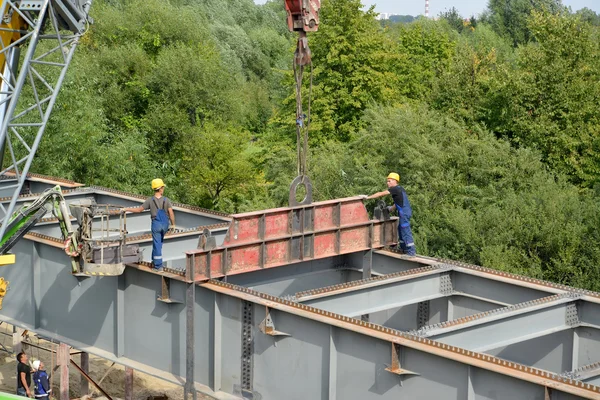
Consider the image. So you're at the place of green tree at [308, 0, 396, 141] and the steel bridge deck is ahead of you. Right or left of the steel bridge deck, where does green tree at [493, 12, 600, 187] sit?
left

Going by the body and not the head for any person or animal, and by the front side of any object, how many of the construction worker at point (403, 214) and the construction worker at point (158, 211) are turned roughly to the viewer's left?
1

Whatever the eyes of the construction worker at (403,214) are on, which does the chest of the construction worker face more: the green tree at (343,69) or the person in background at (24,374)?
the person in background

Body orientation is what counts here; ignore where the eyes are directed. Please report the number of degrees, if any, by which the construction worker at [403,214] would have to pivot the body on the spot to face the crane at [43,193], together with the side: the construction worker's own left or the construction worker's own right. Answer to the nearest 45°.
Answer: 0° — they already face it

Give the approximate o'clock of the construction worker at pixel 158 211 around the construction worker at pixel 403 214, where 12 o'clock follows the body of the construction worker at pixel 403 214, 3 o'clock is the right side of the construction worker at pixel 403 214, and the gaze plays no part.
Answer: the construction worker at pixel 158 211 is roughly at 11 o'clock from the construction worker at pixel 403 214.

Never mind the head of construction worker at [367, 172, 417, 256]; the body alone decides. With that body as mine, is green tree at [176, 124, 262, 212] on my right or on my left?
on my right

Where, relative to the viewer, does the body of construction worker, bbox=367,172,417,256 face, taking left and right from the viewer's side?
facing to the left of the viewer

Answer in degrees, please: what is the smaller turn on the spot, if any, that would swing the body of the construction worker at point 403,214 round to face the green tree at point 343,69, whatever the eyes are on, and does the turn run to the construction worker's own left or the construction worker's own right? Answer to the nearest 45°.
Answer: approximately 90° to the construction worker's own right

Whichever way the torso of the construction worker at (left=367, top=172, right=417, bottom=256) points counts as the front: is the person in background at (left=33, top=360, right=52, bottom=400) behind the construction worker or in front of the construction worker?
in front

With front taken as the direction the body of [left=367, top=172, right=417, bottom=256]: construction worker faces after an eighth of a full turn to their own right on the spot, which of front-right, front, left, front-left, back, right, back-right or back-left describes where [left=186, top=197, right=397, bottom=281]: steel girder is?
left
